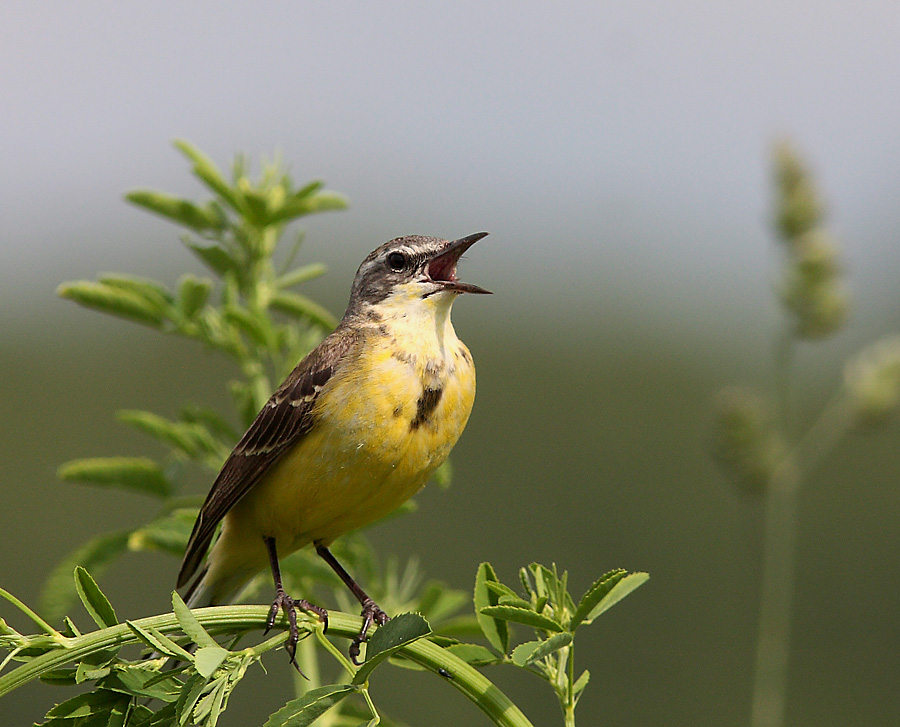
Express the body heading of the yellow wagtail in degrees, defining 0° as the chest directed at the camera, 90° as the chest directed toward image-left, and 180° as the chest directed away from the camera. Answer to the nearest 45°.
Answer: approximately 315°

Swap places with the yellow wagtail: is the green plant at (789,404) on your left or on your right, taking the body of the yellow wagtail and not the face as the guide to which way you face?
on your left
